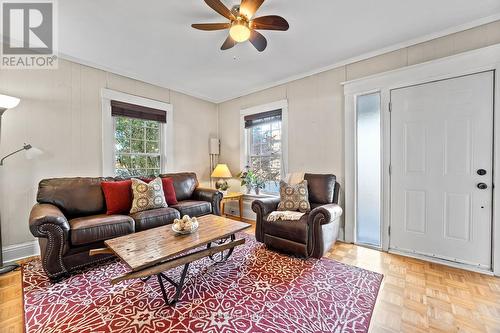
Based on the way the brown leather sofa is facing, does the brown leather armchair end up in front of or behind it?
in front

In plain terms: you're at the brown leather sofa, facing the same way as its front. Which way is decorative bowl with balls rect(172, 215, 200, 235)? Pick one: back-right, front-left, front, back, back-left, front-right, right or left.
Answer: front

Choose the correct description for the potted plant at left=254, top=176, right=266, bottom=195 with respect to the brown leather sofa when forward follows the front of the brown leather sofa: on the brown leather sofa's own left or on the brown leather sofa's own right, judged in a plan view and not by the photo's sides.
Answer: on the brown leather sofa's own left

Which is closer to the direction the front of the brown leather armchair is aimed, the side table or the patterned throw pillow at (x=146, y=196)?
the patterned throw pillow

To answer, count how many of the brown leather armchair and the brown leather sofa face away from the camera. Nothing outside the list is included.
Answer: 0

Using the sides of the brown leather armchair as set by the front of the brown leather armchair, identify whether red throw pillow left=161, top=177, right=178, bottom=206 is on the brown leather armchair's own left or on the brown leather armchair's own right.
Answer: on the brown leather armchair's own right

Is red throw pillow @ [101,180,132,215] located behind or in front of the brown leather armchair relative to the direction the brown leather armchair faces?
in front

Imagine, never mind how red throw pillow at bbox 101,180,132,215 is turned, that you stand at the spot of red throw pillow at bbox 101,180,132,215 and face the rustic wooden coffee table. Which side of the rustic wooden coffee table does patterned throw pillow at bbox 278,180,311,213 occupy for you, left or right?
left

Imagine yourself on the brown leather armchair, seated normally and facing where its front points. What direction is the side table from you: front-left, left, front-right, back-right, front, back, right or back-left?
right

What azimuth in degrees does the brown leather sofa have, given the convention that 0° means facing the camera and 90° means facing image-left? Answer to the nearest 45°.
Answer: approximately 315°

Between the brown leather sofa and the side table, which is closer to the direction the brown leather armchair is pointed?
the brown leather sofa

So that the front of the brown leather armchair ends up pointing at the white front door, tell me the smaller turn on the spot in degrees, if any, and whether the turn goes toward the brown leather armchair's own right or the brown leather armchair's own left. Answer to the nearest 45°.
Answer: approximately 135° to the brown leather armchair's own left

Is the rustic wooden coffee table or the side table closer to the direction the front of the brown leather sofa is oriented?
the rustic wooden coffee table

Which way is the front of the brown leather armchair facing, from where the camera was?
facing the viewer and to the left of the viewer
